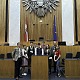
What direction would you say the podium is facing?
toward the camera

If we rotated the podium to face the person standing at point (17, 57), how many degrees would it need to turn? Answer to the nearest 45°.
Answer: approximately 135° to its right

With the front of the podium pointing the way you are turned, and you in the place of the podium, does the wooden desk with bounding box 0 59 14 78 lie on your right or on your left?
on your right

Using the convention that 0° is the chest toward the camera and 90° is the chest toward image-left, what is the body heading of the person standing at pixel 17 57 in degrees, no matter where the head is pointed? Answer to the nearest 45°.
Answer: approximately 315°

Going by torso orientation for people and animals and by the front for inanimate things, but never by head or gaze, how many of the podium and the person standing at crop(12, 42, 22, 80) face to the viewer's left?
0
